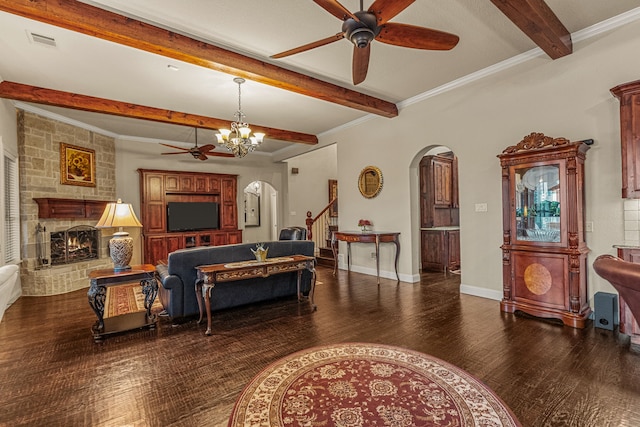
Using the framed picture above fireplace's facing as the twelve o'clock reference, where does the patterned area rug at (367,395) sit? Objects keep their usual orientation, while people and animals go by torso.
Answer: The patterned area rug is roughly at 1 o'clock from the framed picture above fireplace.

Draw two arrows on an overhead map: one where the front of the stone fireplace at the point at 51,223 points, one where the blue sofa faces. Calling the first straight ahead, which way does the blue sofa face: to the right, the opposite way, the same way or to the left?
the opposite way

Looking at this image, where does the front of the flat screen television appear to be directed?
toward the camera

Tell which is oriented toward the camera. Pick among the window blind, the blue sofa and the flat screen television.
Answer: the flat screen television

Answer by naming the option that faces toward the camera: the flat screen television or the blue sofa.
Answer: the flat screen television

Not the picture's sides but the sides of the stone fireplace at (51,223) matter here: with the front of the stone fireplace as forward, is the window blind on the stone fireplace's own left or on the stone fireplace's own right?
on the stone fireplace's own right

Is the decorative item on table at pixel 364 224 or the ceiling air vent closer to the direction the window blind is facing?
the decorative item on table

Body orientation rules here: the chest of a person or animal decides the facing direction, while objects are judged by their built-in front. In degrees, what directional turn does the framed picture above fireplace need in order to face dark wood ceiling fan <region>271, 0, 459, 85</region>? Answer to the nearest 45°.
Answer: approximately 45° to its right

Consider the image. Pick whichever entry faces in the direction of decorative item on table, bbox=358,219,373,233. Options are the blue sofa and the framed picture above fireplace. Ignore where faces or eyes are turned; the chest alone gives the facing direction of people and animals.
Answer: the framed picture above fireplace

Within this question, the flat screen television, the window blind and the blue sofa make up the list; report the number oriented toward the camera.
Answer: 1

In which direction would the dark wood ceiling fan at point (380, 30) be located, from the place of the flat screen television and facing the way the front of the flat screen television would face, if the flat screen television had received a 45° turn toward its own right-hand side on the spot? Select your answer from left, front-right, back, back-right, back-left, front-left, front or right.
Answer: front-left

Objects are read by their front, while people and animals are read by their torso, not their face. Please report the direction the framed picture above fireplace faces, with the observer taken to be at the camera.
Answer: facing the viewer and to the right of the viewer

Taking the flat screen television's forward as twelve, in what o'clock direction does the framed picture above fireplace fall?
The framed picture above fireplace is roughly at 2 o'clock from the flat screen television.

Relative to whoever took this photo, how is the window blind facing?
facing to the right of the viewer

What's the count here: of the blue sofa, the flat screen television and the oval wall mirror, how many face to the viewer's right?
0

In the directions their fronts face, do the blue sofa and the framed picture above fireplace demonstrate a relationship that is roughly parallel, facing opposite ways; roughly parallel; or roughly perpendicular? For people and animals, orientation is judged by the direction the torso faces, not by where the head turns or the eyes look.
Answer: roughly parallel, facing opposite ways

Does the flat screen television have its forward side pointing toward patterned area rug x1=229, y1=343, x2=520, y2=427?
yes

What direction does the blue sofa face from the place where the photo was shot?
facing away from the viewer and to the left of the viewer
